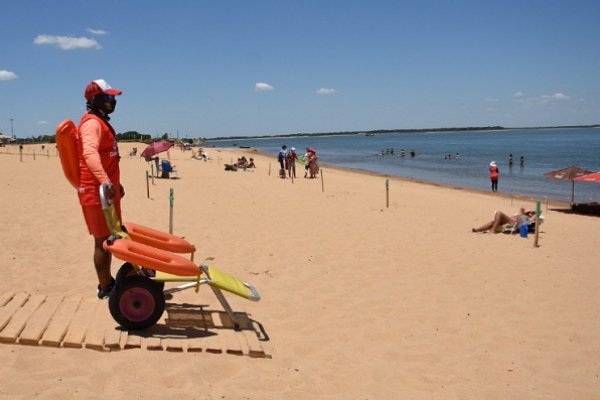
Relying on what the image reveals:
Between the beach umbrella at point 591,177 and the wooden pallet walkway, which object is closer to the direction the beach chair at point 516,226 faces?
the wooden pallet walkway

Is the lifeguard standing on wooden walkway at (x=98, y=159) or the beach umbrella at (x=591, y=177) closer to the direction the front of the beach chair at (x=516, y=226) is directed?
the lifeguard standing on wooden walkway

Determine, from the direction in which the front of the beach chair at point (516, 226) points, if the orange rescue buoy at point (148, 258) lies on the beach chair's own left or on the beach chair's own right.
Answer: on the beach chair's own left

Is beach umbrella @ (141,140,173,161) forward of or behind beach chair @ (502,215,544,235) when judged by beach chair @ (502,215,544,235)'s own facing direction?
forward

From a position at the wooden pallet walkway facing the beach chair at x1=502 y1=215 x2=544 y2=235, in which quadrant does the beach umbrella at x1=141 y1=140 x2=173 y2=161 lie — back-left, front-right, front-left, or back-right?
front-left

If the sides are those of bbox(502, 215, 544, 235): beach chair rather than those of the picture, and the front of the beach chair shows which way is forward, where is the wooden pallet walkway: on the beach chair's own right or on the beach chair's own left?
on the beach chair's own left

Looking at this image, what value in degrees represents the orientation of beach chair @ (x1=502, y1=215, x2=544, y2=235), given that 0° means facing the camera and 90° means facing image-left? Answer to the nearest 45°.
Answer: approximately 90°

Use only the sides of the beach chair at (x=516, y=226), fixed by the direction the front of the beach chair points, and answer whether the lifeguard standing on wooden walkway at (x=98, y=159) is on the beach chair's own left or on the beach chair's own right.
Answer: on the beach chair's own left
